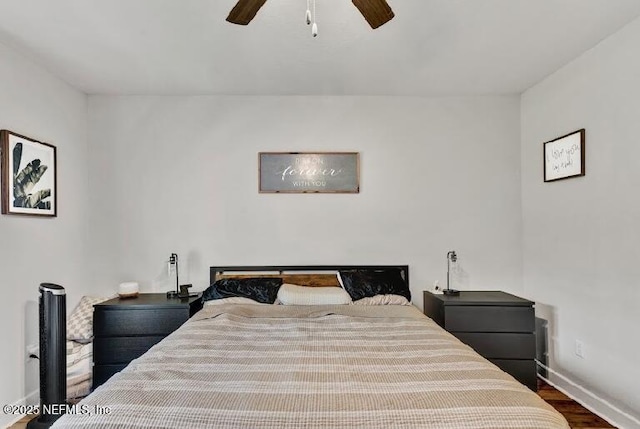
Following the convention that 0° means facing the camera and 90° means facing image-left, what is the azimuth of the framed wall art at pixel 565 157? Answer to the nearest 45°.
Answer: approximately 45°

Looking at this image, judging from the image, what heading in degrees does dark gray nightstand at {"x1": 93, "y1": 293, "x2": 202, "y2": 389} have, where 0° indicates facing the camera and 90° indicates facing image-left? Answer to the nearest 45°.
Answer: approximately 0°

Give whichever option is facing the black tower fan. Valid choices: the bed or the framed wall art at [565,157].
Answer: the framed wall art

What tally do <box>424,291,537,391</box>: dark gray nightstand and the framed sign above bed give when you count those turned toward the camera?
2

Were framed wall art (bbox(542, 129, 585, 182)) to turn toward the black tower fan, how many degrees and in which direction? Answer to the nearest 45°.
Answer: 0° — it already faces it

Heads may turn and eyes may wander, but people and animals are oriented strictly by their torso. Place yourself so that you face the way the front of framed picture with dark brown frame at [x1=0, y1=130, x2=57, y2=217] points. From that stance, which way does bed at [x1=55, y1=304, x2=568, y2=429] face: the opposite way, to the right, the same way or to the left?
to the right

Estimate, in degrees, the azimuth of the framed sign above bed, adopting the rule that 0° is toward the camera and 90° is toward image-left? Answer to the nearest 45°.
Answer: approximately 0°

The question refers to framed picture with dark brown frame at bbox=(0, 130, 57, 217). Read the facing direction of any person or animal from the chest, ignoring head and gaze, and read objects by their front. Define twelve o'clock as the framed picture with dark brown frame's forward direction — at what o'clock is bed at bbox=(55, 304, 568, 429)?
The bed is roughly at 1 o'clock from the framed picture with dark brown frame.

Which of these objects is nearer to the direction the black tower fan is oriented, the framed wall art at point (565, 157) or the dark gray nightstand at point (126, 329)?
the framed wall art

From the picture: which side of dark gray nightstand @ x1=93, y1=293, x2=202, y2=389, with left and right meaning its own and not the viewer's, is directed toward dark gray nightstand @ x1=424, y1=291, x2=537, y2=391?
left

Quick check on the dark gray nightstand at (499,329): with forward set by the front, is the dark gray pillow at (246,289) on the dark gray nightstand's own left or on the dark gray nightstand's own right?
on the dark gray nightstand's own right

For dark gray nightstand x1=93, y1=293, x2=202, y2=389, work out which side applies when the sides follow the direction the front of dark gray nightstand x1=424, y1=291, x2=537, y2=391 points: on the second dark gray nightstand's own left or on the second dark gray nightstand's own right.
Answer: on the second dark gray nightstand's own right

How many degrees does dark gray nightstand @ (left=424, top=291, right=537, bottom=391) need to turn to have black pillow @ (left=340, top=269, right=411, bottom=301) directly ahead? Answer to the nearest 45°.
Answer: approximately 90° to its right
